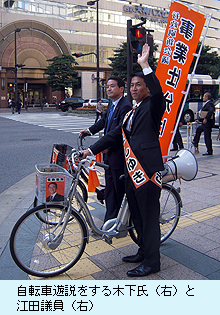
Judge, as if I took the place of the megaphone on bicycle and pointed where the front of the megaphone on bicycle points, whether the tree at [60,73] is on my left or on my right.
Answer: on my left

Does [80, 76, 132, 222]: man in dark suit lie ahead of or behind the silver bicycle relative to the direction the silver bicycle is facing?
behind

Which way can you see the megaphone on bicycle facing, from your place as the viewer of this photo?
facing away from the viewer and to the right of the viewer

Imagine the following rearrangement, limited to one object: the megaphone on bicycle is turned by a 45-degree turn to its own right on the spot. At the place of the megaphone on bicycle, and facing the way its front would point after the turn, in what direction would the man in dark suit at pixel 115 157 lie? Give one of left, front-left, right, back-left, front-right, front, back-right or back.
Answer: back

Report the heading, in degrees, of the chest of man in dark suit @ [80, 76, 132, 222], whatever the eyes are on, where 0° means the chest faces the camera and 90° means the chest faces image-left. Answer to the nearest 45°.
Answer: approximately 45°

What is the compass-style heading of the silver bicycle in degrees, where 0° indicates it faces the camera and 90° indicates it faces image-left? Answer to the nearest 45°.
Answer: approximately 45°
